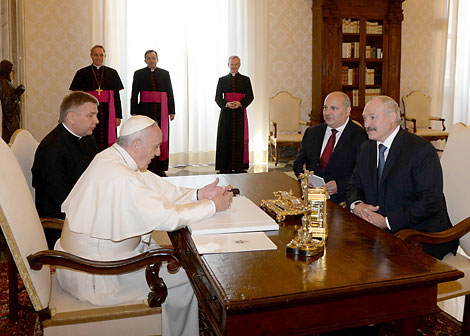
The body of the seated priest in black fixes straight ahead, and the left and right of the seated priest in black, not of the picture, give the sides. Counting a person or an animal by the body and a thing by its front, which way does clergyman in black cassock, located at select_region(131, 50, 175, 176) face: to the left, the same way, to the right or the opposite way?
to the right

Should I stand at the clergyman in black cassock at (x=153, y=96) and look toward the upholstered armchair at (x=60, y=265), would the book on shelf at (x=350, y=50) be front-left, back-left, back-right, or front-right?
back-left

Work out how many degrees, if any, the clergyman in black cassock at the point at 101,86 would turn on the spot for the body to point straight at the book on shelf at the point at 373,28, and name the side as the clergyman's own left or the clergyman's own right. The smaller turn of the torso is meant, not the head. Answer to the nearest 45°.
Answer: approximately 90° to the clergyman's own left

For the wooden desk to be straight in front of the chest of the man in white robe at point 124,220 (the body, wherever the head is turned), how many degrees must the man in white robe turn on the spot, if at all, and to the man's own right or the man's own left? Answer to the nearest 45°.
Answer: approximately 45° to the man's own right

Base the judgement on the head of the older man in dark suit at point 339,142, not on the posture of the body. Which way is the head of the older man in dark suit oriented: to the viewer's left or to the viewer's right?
to the viewer's left

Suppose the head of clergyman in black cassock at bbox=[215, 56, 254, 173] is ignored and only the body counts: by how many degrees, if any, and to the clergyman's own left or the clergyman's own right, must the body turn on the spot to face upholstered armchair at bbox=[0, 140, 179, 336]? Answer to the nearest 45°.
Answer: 0° — they already face it

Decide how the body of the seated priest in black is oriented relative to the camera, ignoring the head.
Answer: to the viewer's right
